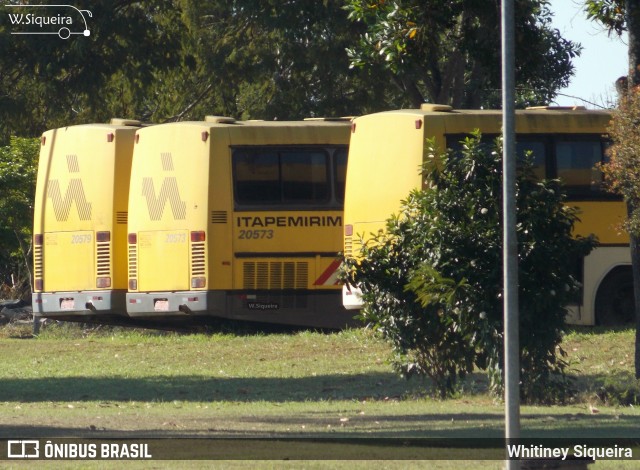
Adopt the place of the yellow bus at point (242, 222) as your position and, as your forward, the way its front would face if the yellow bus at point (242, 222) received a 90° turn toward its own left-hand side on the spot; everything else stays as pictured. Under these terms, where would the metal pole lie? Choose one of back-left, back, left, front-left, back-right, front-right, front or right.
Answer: back-left

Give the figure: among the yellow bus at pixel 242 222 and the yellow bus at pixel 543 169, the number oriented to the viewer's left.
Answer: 0

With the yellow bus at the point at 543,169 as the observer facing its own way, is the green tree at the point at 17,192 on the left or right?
on its left

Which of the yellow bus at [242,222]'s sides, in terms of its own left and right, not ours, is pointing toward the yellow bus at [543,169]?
right

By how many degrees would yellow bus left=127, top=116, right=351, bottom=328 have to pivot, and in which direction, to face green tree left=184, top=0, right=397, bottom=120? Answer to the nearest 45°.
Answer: approximately 45° to its left

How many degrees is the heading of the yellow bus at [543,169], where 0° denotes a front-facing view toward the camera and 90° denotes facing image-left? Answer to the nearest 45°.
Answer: approximately 225°

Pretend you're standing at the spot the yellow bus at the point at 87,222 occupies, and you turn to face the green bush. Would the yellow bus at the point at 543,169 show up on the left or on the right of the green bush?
left

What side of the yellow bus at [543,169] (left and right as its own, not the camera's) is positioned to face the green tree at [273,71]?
left

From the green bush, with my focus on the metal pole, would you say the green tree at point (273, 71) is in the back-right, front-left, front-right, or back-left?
back-right

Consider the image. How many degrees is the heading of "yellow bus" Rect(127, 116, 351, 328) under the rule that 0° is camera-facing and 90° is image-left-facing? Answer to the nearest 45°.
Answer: approximately 225°
